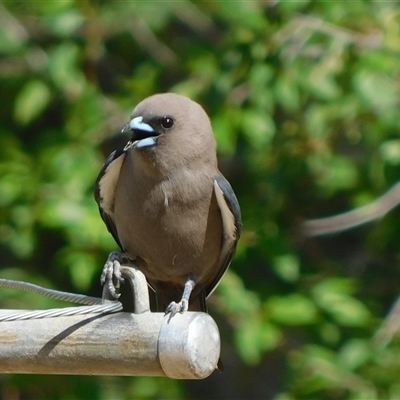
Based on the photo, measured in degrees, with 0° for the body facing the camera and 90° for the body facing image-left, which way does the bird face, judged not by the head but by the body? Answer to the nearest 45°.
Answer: approximately 45°

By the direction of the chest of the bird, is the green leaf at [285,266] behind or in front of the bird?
behind

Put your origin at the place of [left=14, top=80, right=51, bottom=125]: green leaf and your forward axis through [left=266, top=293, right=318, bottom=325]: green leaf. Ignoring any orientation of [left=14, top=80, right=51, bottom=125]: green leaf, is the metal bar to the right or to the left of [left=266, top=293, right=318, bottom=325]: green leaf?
right

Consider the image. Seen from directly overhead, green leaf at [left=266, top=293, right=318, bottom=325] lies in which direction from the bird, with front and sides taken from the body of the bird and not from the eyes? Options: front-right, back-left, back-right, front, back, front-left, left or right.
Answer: back

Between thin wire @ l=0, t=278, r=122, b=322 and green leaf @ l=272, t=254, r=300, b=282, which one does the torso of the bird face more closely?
the thin wire

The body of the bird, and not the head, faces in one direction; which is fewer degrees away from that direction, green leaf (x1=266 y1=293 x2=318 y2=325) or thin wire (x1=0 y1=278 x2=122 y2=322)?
the thin wire
